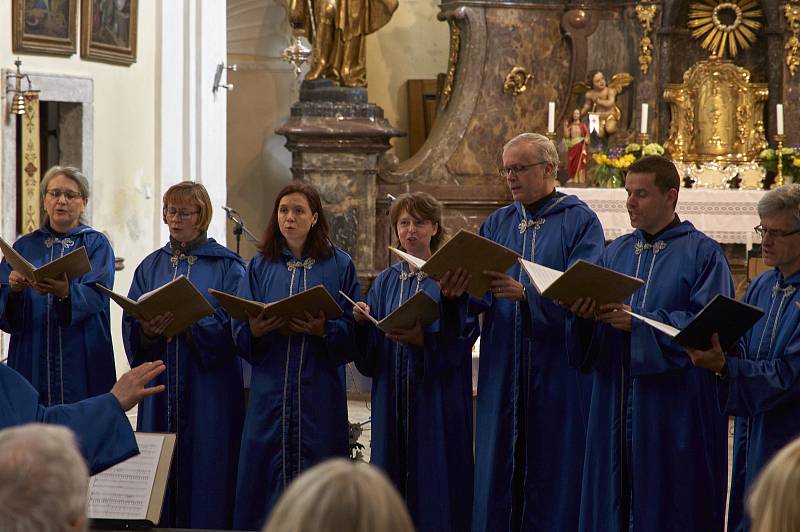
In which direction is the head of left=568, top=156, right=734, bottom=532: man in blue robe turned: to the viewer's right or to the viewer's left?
to the viewer's left

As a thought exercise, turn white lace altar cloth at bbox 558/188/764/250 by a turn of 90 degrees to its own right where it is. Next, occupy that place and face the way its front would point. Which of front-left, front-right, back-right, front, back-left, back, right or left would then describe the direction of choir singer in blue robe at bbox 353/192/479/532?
left

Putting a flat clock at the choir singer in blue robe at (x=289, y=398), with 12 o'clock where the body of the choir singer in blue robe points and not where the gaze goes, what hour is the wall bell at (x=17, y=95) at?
The wall bell is roughly at 5 o'clock from the choir singer in blue robe.

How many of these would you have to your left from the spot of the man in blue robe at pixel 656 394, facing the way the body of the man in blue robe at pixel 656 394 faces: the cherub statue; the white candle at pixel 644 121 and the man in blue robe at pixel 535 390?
0

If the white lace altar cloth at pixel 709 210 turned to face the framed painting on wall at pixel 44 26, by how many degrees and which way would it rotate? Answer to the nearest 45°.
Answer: approximately 45° to its right

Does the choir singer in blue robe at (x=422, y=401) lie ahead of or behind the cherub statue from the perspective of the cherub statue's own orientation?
ahead

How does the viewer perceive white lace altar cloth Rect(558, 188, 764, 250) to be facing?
facing the viewer

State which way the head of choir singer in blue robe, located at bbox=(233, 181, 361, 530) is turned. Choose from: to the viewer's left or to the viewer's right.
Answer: to the viewer's left

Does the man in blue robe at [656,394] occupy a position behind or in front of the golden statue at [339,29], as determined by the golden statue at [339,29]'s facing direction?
in front

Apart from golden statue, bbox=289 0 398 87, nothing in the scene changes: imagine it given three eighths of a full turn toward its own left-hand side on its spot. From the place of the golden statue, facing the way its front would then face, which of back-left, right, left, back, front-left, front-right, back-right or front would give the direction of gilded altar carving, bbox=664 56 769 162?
front-right

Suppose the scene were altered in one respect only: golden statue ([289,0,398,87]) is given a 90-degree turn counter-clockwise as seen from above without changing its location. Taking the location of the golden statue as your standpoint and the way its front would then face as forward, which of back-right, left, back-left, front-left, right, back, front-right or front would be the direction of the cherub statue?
front

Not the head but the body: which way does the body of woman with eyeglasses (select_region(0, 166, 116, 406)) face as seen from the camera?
toward the camera

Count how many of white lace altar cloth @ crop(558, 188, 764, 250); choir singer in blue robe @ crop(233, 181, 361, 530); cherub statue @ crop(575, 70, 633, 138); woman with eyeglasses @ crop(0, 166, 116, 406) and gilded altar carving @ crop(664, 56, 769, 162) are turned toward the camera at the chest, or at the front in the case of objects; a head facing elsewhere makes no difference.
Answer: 5

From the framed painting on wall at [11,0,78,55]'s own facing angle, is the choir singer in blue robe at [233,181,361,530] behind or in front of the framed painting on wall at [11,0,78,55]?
in front
